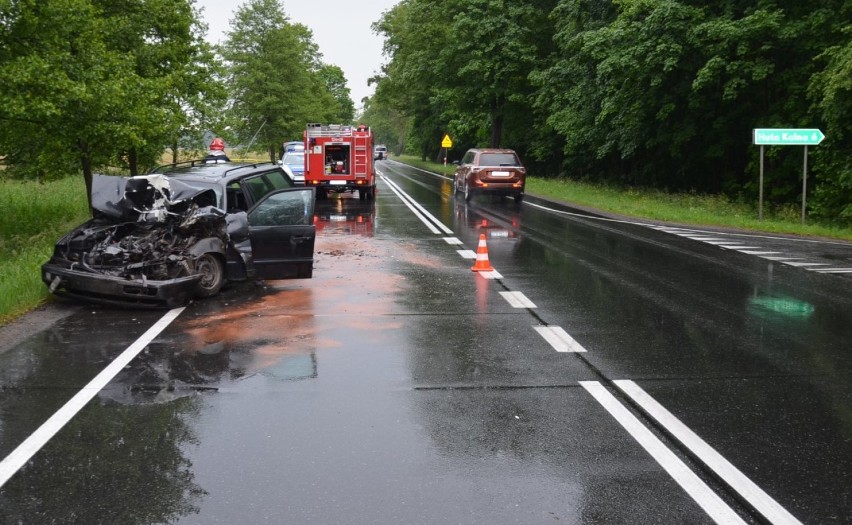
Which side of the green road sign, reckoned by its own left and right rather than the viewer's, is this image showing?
front

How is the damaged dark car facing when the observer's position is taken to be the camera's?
facing the viewer and to the left of the viewer

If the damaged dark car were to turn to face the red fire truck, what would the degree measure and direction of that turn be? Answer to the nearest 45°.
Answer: approximately 135° to its right

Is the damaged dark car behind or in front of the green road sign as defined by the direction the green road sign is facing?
in front

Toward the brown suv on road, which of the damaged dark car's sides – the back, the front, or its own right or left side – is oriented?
back

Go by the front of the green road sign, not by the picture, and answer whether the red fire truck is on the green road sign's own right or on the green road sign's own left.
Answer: on the green road sign's own right

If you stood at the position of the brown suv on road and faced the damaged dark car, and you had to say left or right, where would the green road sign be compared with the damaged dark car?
left
